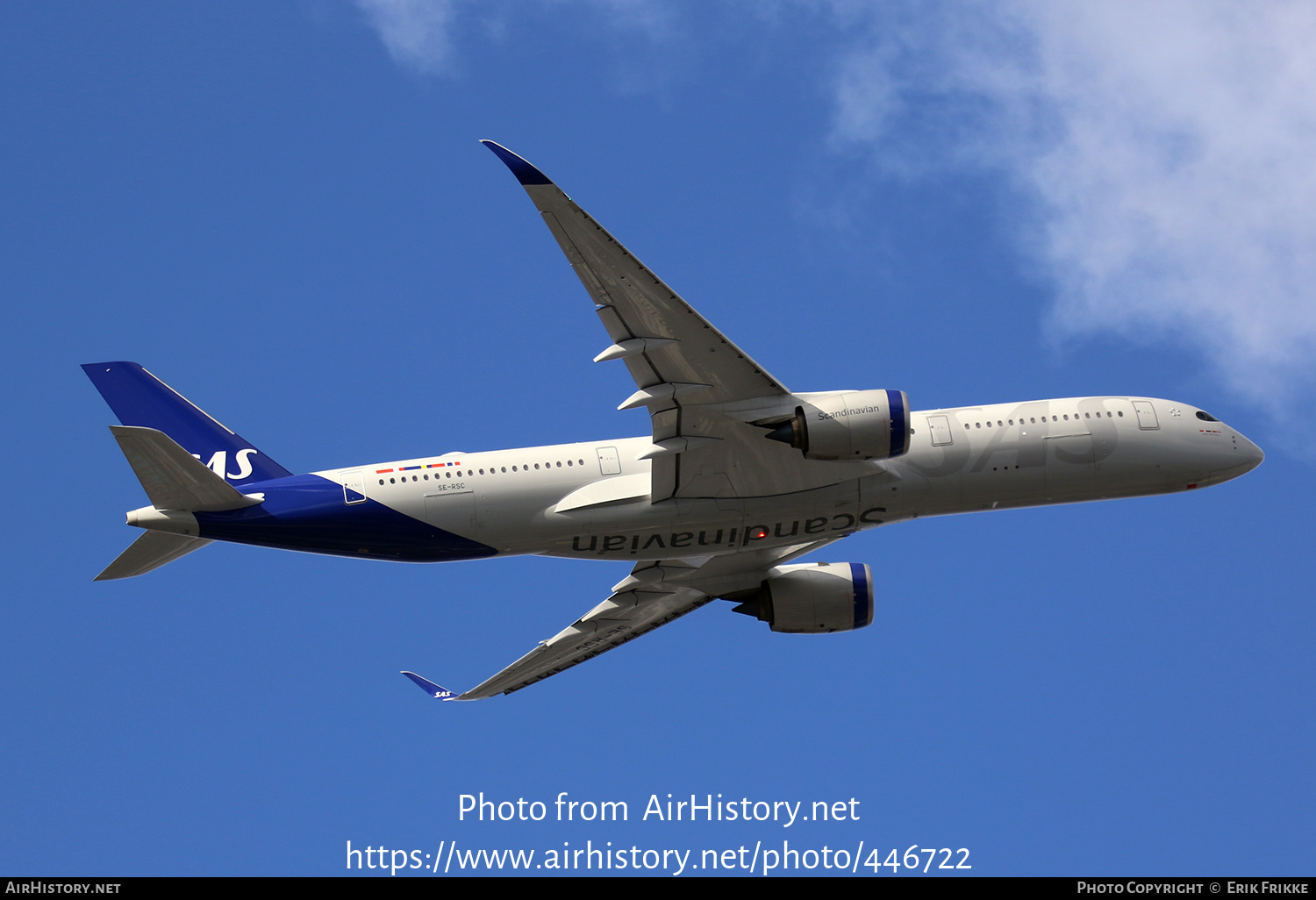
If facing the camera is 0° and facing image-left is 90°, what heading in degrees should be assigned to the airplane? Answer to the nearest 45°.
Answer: approximately 270°
